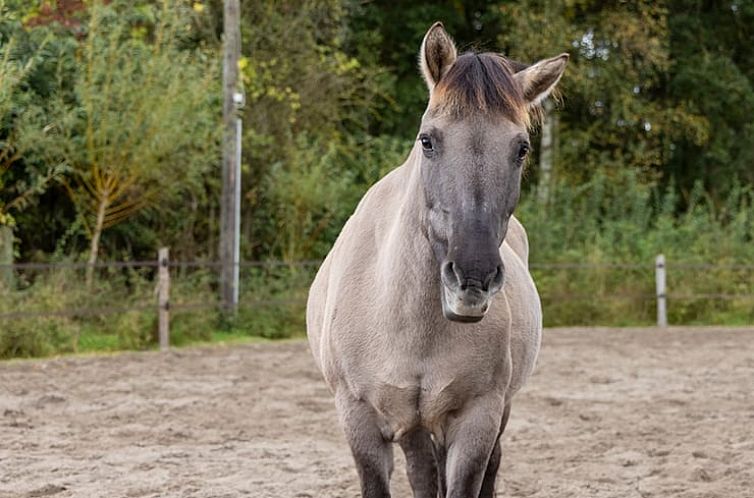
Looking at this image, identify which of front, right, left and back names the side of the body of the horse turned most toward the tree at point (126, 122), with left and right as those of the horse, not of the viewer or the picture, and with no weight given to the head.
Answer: back

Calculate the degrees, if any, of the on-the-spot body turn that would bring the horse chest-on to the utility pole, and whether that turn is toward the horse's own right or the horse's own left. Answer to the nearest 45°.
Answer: approximately 180°

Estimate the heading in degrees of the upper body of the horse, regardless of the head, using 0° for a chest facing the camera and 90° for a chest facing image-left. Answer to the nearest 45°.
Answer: approximately 0°

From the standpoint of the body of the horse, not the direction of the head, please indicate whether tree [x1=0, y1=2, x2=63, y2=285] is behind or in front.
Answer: behind
